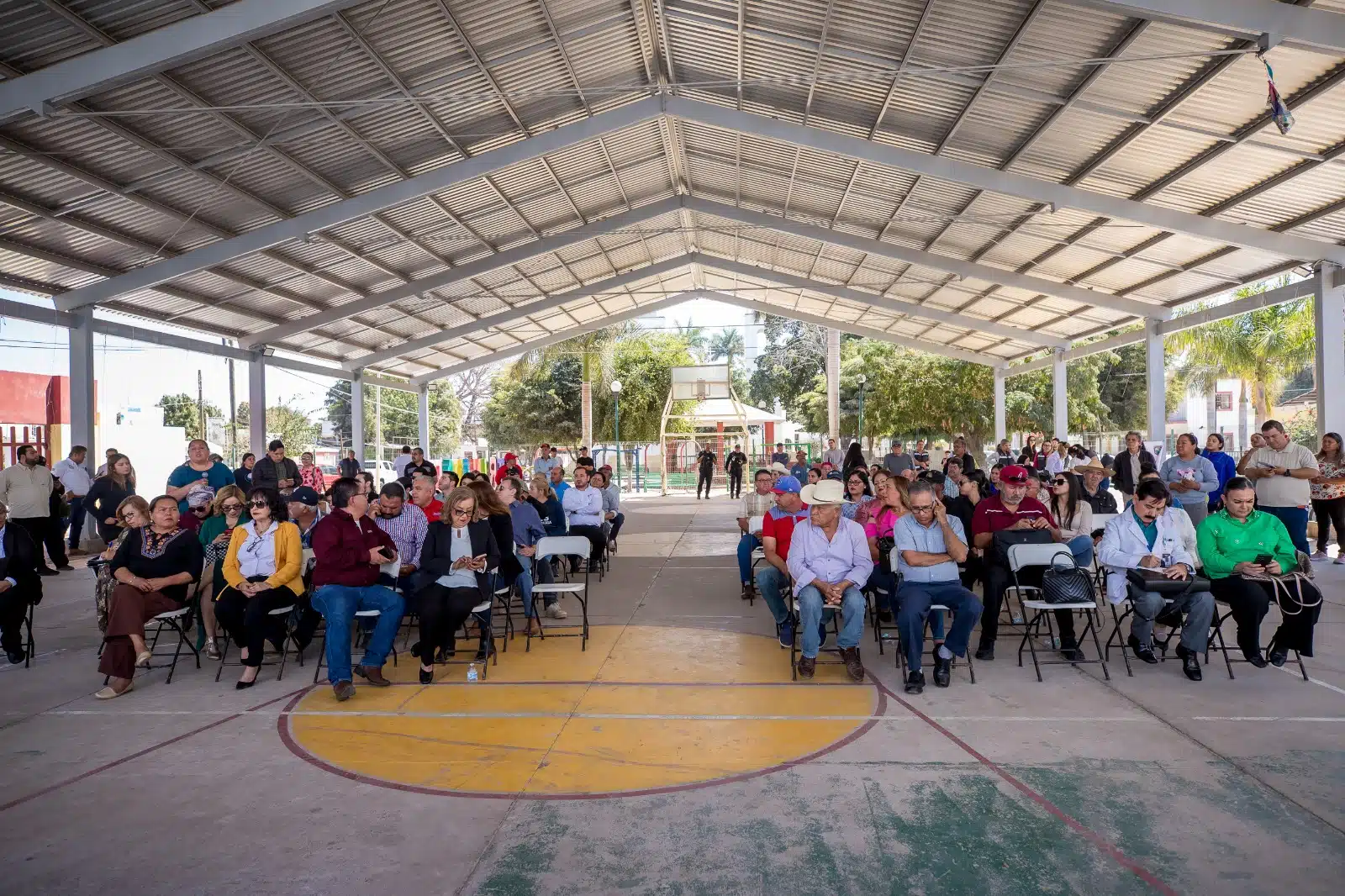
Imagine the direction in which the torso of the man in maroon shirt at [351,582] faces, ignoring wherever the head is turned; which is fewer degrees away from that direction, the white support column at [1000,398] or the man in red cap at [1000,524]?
the man in red cap

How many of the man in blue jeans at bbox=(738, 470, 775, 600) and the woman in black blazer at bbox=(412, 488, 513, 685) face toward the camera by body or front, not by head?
2

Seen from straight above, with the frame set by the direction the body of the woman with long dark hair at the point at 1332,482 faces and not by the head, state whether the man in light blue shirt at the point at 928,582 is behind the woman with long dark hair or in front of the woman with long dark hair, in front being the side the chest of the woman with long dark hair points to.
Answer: in front

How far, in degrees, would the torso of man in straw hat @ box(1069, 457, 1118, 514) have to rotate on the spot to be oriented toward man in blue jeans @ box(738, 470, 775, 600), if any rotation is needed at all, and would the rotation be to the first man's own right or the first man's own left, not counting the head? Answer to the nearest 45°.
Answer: approximately 45° to the first man's own right

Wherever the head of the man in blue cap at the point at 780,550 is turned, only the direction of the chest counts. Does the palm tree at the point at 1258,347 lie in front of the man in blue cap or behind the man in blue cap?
behind

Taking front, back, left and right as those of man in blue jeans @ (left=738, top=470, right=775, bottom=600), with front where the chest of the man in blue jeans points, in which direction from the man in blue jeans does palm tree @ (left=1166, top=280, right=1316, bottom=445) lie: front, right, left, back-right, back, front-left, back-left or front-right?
back-left

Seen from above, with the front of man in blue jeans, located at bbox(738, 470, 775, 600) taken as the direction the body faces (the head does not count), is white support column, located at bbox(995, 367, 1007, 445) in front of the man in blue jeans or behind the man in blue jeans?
behind
